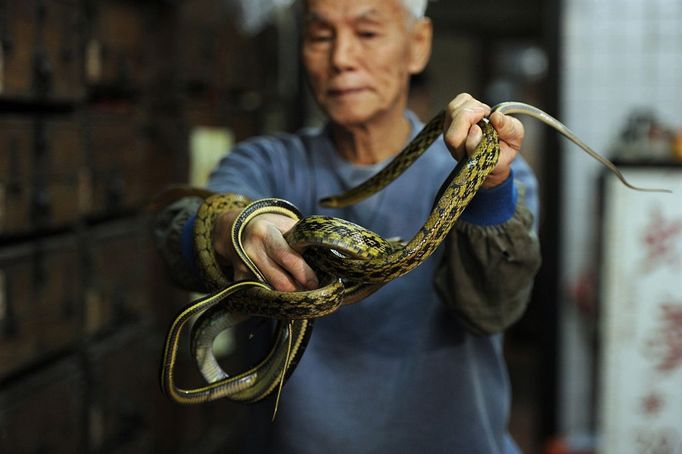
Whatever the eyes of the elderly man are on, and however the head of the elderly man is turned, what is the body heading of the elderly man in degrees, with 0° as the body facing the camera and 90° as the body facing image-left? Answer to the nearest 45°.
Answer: approximately 0°
